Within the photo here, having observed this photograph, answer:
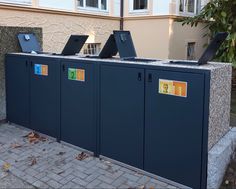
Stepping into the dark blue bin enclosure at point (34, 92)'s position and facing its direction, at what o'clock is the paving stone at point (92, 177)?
The paving stone is roughly at 10 o'clock from the dark blue bin enclosure.

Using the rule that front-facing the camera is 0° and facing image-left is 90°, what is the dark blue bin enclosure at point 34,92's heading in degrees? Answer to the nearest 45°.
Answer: approximately 45°

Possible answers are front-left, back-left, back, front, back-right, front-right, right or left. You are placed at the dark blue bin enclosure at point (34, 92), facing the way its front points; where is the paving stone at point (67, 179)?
front-left

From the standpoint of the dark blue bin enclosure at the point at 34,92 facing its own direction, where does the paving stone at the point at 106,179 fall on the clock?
The paving stone is roughly at 10 o'clock from the dark blue bin enclosure.

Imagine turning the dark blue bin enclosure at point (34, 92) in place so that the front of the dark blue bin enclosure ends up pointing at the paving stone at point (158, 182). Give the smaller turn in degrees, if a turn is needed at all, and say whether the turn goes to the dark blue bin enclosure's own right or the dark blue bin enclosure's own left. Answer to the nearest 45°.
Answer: approximately 90° to the dark blue bin enclosure's own left

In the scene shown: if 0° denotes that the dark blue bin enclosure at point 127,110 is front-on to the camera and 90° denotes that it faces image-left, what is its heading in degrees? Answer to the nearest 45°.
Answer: approximately 45°

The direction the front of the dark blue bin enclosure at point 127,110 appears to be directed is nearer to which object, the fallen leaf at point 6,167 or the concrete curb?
the fallen leaf
